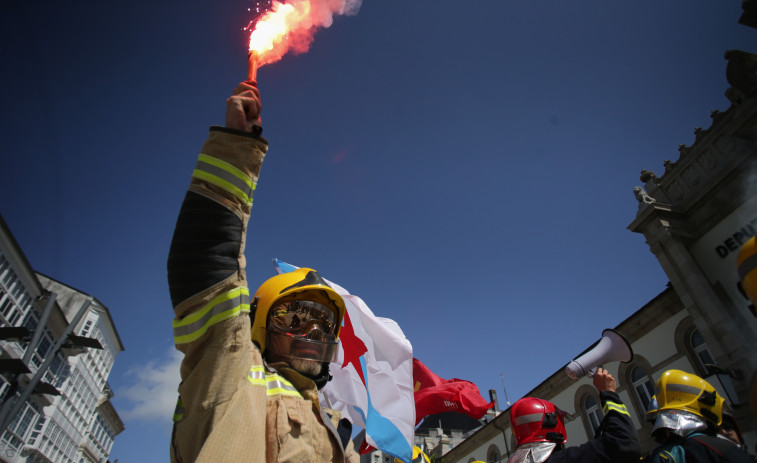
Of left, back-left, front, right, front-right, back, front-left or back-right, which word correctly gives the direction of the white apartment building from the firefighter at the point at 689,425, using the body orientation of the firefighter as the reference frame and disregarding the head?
back-left

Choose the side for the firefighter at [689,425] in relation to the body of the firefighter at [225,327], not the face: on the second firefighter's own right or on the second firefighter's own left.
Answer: on the second firefighter's own left

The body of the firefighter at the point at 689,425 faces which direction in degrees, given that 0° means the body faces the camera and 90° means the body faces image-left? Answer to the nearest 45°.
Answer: approximately 225°

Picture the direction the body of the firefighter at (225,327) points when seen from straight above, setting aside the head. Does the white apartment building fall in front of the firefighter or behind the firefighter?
behind

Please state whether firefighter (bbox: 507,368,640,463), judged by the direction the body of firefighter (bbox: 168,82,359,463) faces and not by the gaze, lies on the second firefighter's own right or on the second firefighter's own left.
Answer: on the second firefighter's own left
